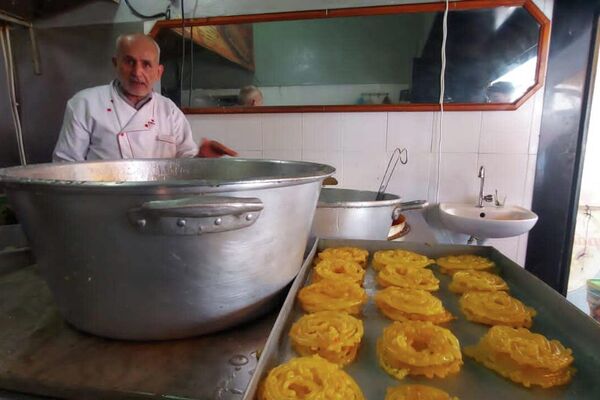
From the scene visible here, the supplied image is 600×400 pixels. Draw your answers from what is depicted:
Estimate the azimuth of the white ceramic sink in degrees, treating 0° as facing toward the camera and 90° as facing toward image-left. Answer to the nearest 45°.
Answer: approximately 0°

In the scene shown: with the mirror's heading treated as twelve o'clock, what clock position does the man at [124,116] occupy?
The man is roughly at 2 o'clock from the mirror.

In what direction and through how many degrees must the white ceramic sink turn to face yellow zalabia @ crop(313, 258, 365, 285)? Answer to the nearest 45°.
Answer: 0° — it already faces it

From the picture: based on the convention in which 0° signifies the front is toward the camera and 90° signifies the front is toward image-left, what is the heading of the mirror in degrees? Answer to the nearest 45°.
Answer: approximately 0°
